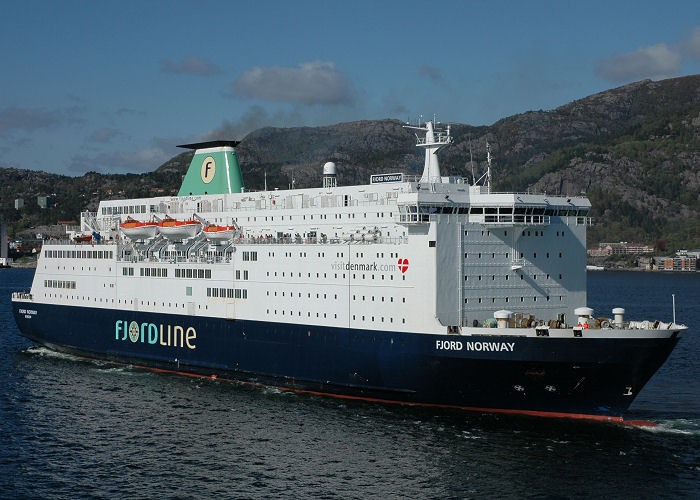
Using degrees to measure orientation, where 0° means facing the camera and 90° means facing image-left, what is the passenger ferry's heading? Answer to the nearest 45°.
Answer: approximately 315°

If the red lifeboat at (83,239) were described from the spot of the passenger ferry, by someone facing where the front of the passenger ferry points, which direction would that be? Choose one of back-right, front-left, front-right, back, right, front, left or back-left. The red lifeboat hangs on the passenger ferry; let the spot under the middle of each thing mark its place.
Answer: back
